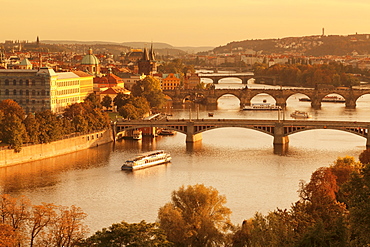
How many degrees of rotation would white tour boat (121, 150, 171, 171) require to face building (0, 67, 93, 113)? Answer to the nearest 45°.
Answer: approximately 90° to its right

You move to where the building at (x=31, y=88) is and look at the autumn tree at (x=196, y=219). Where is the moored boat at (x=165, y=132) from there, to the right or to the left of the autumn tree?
left

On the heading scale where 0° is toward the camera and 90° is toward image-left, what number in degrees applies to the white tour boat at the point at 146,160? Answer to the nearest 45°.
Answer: approximately 45°

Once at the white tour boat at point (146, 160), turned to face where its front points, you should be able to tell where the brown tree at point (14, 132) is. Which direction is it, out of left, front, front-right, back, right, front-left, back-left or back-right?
front-right

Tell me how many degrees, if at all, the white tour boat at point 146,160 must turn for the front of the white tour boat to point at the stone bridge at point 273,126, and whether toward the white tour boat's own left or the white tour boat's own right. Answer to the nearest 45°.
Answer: approximately 180°

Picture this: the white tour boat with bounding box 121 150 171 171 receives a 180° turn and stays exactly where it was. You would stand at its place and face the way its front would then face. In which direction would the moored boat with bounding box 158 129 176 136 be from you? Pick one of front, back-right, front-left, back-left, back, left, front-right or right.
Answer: front-left
